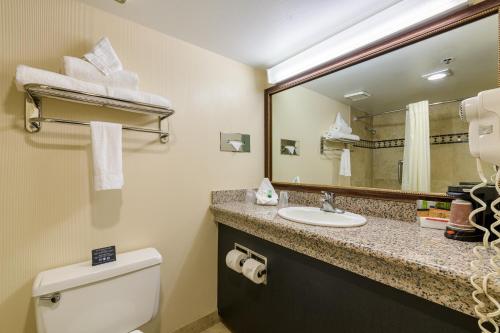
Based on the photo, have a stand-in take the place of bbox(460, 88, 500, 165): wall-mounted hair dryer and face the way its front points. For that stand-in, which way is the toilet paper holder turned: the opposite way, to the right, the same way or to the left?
to the left

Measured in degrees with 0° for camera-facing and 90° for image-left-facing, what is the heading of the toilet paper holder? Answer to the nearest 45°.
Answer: approximately 45°

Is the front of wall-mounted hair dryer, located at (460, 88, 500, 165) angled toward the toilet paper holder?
yes

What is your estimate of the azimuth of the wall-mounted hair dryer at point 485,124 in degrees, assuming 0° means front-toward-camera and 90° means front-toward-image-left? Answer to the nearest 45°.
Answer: approximately 90°

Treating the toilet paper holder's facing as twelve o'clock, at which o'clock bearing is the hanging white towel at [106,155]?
The hanging white towel is roughly at 1 o'clock from the toilet paper holder.

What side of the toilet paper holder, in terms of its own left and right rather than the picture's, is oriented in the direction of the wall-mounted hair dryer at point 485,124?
left
